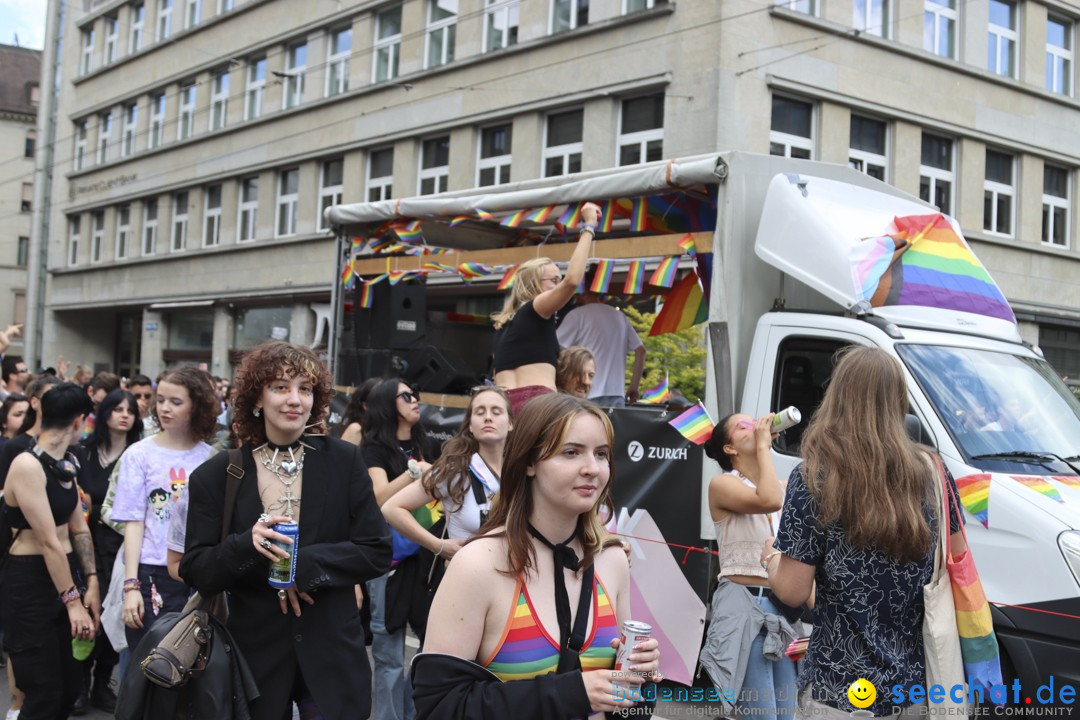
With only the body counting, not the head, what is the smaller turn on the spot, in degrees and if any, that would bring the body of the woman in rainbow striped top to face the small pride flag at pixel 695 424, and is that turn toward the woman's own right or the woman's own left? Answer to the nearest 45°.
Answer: approximately 135° to the woman's own left

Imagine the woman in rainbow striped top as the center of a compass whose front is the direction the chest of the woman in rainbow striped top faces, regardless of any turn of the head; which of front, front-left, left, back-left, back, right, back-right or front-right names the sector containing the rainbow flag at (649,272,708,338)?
back-left

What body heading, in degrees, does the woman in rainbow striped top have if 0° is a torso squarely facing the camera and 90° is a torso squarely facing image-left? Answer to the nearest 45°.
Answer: approximately 315°

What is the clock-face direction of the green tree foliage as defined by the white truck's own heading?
The green tree foliage is roughly at 7 o'clock from the white truck.

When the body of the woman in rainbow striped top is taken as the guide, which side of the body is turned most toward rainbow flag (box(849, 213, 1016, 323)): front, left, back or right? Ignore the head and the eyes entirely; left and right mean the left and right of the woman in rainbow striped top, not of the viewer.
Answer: left

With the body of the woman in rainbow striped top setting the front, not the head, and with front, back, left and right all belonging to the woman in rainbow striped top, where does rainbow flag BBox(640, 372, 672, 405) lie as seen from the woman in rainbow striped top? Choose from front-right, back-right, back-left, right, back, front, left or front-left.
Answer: back-left
